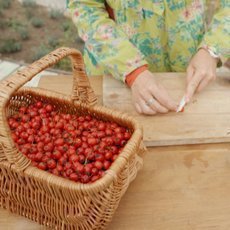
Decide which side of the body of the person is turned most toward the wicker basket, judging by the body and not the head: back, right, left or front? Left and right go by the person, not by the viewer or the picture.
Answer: front

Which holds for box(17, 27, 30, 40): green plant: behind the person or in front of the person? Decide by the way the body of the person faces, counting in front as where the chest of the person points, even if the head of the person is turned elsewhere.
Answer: behind

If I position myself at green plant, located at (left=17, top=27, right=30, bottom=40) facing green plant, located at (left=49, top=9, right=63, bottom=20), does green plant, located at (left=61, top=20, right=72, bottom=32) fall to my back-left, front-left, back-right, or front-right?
front-right

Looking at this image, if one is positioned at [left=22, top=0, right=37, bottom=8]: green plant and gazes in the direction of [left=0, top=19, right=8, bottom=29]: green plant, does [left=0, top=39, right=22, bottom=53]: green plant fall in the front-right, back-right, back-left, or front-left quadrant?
front-left

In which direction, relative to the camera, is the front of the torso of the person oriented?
toward the camera

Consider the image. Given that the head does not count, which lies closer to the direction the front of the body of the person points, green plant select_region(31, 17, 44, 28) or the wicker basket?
the wicker basket

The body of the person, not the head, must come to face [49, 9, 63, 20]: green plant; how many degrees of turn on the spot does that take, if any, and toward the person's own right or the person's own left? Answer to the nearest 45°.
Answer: approximately 180°

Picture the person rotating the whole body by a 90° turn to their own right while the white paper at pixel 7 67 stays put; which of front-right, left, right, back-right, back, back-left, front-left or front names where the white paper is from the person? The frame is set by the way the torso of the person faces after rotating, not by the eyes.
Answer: front-right

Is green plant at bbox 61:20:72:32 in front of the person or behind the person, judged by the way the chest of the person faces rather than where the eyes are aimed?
behind

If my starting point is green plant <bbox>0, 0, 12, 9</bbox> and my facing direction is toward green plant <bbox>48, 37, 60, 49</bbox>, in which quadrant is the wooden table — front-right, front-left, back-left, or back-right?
front-right

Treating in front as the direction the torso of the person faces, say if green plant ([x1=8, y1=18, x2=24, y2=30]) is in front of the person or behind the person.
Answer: behind
